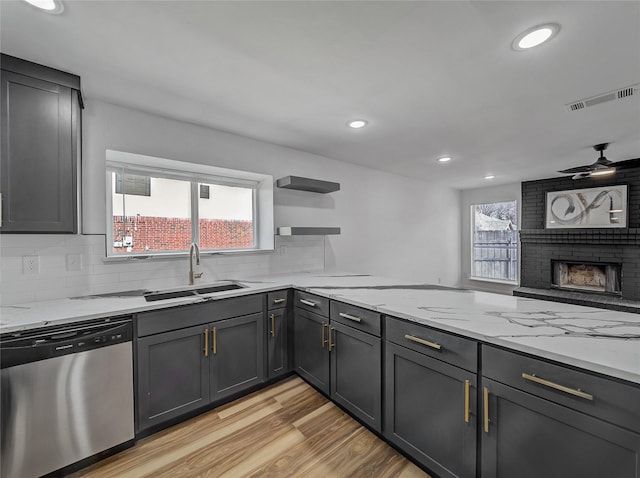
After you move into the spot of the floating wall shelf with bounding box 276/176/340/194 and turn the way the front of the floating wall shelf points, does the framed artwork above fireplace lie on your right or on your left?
on your left

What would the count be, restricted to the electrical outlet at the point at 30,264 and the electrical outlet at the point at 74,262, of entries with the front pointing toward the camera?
2

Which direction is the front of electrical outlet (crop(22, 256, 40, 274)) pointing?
toward the camera

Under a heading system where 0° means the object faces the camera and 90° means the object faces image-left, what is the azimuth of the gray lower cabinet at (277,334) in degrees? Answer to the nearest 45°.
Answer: approximately 315°

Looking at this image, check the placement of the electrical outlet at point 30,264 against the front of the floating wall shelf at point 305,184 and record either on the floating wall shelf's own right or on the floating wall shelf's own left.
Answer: on the floating wall shelf's own right

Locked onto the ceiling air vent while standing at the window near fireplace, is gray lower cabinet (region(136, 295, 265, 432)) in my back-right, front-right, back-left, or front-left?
front-right

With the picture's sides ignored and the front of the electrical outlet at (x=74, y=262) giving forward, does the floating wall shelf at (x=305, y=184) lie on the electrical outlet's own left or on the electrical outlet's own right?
on the electrical outlet's own left

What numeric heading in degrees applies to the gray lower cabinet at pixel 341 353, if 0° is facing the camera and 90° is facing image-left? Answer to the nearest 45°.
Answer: approximately 45°

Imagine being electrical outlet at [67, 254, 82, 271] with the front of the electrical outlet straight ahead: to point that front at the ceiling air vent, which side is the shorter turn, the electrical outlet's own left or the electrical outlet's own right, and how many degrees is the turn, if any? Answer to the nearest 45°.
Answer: approximately 45° to the electrical outlet's own left
